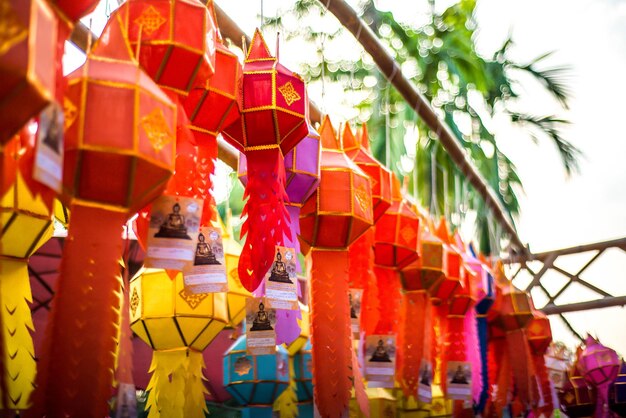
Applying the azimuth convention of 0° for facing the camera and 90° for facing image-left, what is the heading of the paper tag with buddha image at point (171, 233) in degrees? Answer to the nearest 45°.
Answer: approximately 0°

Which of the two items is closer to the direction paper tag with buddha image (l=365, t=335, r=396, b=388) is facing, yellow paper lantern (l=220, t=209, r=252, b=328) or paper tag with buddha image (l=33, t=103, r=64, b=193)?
the paper tag with buddha image

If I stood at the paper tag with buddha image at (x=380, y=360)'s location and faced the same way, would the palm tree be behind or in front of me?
behind

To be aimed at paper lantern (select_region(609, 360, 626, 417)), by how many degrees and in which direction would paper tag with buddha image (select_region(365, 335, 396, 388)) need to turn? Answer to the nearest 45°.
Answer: approximately 135° to its left

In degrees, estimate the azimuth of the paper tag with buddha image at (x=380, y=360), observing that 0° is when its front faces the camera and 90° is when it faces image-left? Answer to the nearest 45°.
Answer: approximately 0°

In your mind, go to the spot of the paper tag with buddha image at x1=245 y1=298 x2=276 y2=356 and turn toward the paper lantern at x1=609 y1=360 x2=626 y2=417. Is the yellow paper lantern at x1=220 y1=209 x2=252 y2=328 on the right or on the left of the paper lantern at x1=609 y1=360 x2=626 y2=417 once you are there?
left
